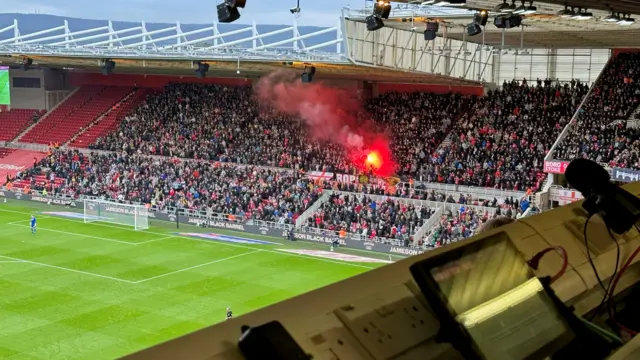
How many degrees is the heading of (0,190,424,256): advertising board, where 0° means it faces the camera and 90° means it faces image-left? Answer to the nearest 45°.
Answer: approximately 45°

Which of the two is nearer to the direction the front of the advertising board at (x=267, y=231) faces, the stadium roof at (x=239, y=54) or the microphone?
the microphone

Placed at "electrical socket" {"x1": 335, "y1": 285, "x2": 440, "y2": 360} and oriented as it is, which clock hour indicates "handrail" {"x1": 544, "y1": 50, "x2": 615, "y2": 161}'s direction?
The handrail is roughly at 8 o'clock from the electrical socket.

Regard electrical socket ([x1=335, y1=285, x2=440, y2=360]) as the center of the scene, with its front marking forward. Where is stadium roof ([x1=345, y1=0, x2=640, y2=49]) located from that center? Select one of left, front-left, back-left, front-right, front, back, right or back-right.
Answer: back-left

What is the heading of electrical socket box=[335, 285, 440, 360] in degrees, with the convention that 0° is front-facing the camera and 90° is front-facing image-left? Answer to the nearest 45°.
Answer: approximately 315°

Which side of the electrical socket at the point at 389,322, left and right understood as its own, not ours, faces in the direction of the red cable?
left
